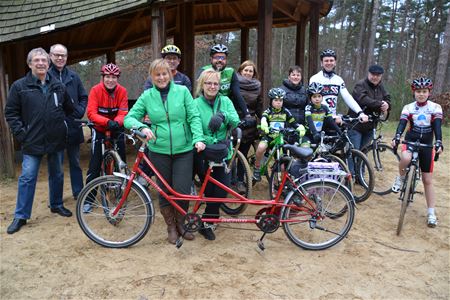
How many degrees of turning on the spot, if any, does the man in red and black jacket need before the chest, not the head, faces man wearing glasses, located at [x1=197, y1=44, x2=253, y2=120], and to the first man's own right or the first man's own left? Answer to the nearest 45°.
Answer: approximately 90° to the first man's own left

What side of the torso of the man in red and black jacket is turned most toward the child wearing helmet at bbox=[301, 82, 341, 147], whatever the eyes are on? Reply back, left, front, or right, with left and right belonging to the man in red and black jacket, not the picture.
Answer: left

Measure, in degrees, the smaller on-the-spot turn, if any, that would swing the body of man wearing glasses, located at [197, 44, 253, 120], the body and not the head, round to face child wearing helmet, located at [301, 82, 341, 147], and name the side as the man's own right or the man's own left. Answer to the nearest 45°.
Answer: approximately 90° to the man's own left

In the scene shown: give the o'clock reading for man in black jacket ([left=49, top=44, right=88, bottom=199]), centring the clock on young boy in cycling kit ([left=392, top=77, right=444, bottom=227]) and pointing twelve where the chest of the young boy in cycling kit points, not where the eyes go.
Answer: The man in black jacket is roughly at 2 o'clock from the young boy in cycling kit.

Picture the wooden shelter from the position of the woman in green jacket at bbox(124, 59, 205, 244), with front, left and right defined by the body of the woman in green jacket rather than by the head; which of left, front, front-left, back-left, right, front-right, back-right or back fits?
back

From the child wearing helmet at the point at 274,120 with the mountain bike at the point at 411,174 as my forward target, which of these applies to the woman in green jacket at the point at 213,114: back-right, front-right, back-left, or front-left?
back-right
